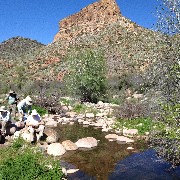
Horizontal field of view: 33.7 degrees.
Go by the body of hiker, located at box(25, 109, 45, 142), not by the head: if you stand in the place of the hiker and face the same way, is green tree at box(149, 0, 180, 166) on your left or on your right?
on your left

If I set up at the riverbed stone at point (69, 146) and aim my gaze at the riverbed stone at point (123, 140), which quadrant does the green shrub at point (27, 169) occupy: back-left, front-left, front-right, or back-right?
back-right

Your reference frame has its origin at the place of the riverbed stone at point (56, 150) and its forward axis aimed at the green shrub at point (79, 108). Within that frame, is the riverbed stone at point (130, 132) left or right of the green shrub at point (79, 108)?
right

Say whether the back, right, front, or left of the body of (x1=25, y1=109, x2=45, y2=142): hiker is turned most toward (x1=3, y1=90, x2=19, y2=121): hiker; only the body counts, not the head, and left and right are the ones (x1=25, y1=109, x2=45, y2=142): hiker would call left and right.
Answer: back
